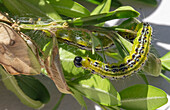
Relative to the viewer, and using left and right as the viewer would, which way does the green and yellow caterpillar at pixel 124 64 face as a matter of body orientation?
facing to the left of the viewer
